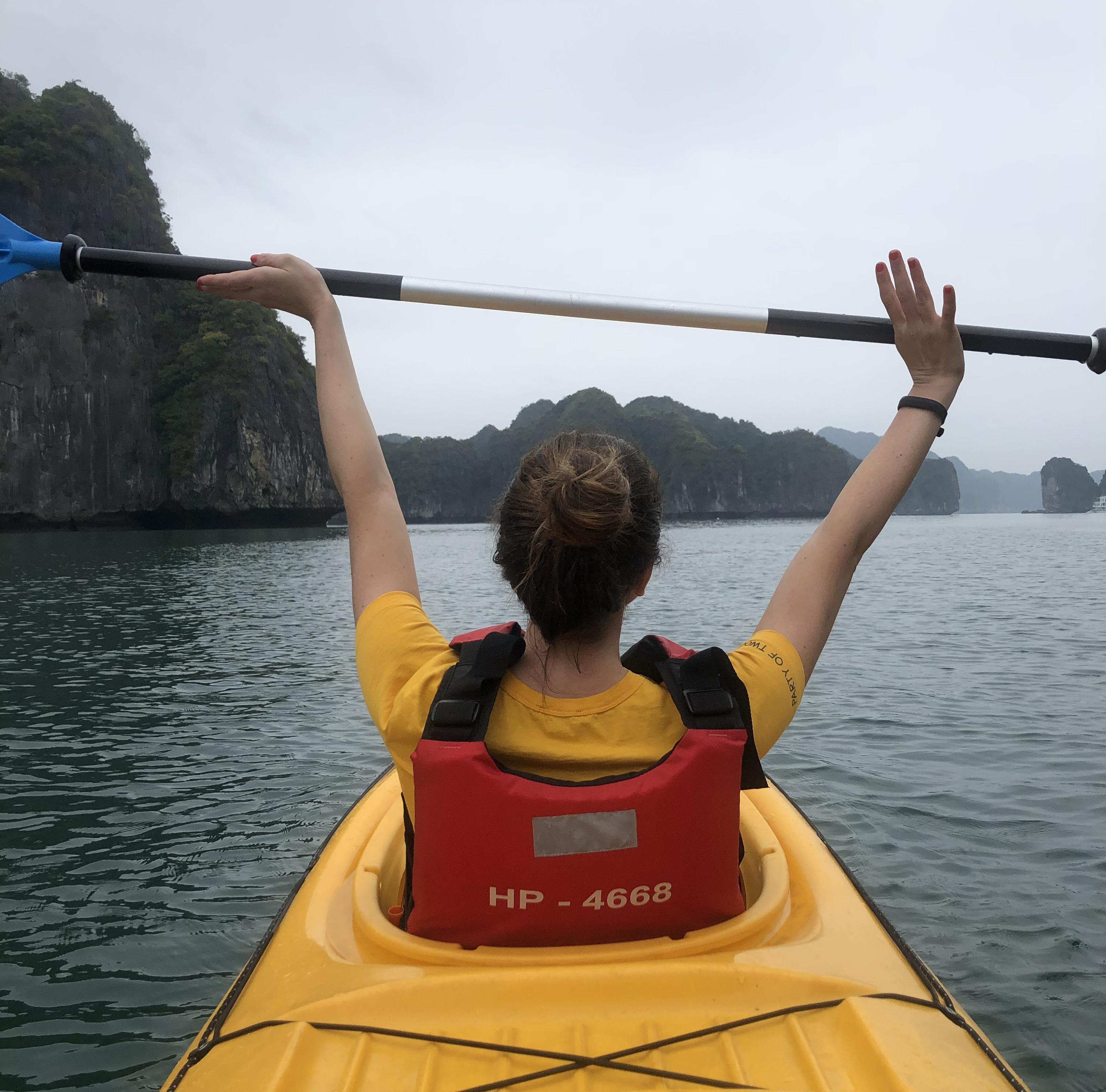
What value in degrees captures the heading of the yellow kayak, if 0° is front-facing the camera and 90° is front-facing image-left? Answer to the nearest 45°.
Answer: approximately 180°

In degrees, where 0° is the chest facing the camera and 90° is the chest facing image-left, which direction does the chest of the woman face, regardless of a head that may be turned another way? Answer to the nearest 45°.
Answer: approximately 180°

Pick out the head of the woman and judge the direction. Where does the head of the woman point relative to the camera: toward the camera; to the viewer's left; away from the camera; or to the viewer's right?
away from the camera
